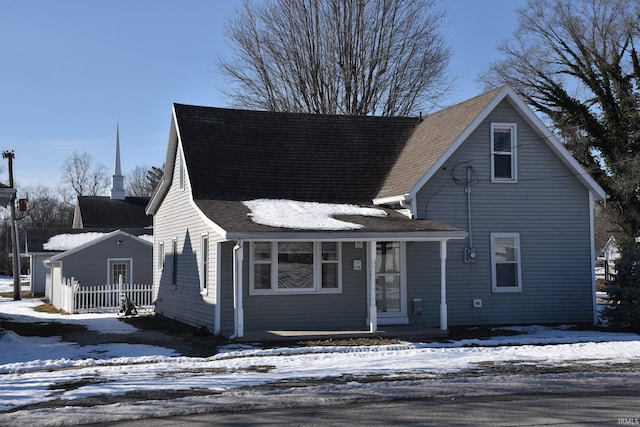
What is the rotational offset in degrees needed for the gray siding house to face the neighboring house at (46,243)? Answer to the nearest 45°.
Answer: approximately 135° to its right

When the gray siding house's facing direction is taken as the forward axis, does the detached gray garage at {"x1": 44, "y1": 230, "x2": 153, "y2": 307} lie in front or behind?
behind

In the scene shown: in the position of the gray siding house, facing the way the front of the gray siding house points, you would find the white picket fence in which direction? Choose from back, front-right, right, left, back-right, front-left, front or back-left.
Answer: back-right

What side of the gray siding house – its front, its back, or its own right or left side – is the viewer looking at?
front
